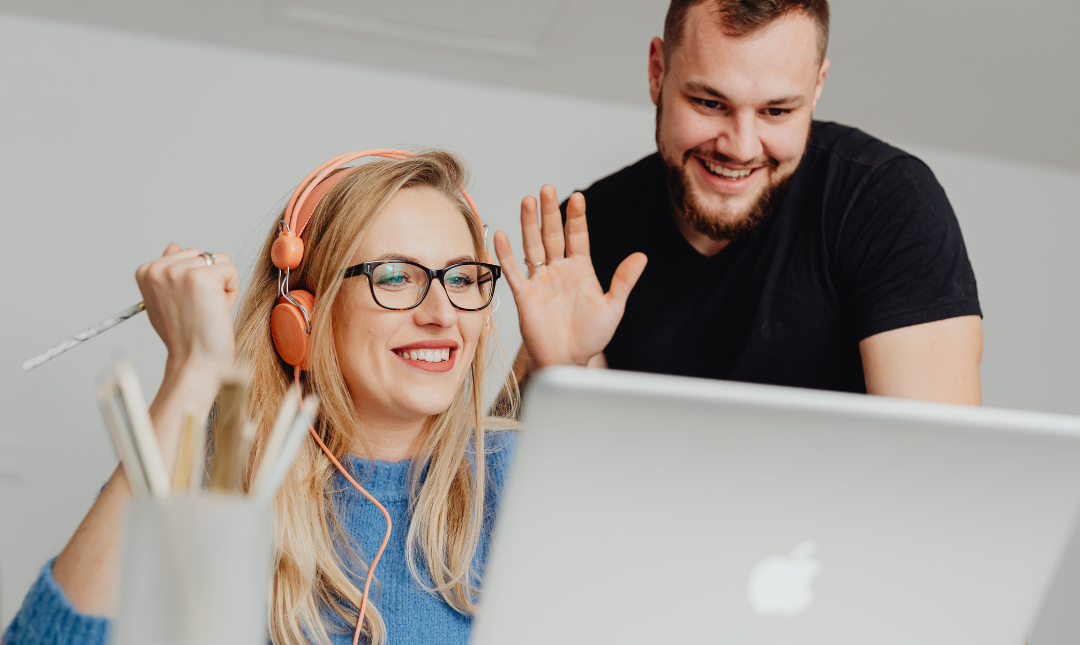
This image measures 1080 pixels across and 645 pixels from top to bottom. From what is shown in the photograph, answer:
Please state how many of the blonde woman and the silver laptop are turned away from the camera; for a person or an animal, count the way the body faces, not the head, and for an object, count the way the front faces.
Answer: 1

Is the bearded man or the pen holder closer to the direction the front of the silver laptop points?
the bearded man

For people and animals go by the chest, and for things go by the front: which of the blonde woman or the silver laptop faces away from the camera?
the silver laptop

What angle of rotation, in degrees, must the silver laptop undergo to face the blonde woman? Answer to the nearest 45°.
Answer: approximately 45° to its left

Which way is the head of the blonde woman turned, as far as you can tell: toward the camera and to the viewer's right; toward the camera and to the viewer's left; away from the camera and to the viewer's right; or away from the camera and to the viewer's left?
toward the camera and to the viewer's right

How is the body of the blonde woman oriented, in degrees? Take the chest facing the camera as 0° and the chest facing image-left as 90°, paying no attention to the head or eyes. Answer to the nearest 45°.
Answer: approximately 315°

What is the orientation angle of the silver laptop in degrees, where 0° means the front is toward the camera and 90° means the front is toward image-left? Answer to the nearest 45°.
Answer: approximately 180°

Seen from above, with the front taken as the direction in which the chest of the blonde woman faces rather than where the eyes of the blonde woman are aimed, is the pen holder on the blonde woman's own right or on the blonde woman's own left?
on the blonde woman's own right
